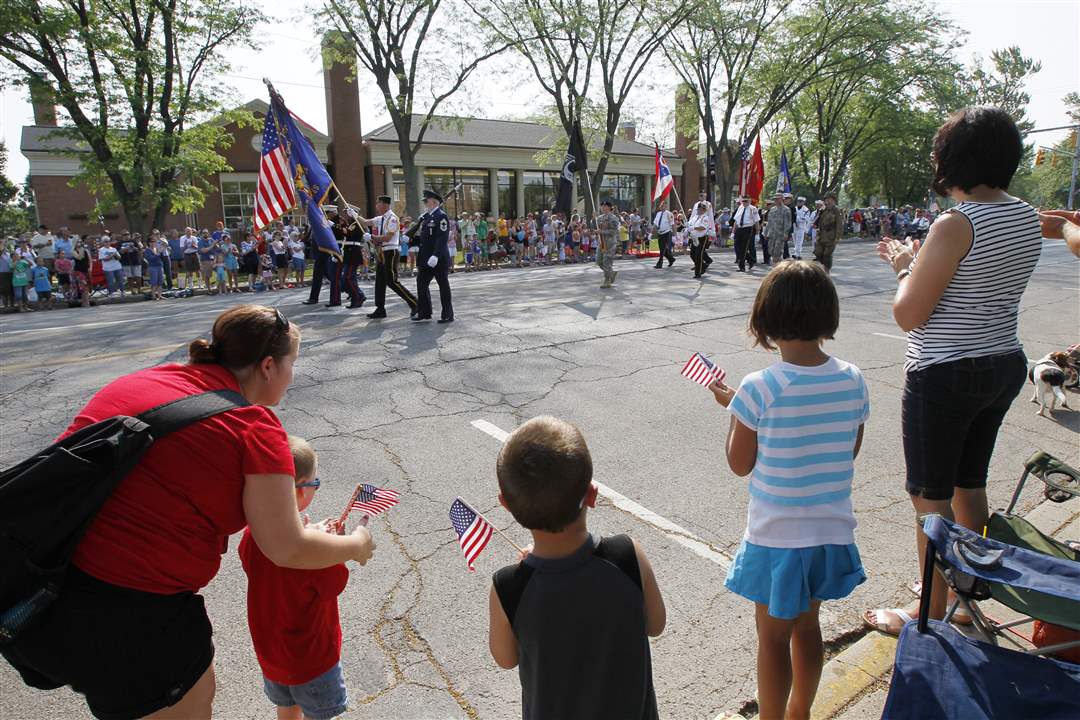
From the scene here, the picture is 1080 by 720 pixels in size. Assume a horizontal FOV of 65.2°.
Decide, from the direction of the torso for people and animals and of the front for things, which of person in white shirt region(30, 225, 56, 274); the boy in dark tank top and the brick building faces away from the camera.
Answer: the boy in dark tank top

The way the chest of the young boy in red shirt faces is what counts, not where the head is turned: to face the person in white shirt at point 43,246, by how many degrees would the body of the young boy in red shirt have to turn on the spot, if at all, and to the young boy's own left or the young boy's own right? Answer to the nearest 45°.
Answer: approximately 45° to the young boy's own left

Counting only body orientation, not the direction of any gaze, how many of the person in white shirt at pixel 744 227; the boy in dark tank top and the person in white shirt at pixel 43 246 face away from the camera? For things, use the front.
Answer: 1

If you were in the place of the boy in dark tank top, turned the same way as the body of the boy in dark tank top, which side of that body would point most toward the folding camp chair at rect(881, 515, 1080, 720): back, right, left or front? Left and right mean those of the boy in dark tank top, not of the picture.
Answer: right

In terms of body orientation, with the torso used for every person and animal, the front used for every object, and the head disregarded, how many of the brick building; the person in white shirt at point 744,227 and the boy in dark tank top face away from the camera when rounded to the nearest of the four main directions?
1

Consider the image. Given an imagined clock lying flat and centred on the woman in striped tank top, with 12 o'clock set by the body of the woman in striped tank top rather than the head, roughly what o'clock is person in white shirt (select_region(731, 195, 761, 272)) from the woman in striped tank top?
The person in white shirt is roughly at 1 o'clock from the woman in striped tank top.

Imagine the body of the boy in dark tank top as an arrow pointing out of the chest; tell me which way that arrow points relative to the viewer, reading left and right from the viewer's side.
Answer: facing away from the viewer

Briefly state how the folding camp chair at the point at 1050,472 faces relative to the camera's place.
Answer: facing away from the viewer and to the left of the viewer

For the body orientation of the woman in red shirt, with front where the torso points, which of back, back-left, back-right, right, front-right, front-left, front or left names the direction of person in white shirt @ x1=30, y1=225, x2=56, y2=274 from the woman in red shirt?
front-left

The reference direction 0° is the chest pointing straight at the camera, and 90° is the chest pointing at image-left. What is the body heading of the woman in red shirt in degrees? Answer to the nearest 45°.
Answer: approximately 225°

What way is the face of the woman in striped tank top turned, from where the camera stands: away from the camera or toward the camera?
away from the camera

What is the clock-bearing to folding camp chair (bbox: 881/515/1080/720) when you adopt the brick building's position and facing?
The folding camp chair is roughly at 12 o'clock from the brick building.

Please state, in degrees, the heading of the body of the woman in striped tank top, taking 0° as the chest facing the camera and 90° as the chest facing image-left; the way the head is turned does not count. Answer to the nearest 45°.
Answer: approximately 135°

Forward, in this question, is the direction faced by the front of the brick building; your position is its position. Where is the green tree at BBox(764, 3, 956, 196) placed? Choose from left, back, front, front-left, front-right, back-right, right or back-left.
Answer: left

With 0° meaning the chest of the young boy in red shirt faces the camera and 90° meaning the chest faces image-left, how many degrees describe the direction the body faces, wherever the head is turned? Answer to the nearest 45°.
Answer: approximately 225°

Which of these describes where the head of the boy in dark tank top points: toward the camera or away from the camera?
away from the camera

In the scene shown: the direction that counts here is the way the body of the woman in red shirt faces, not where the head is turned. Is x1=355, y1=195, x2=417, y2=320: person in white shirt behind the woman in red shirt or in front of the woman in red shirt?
in front
